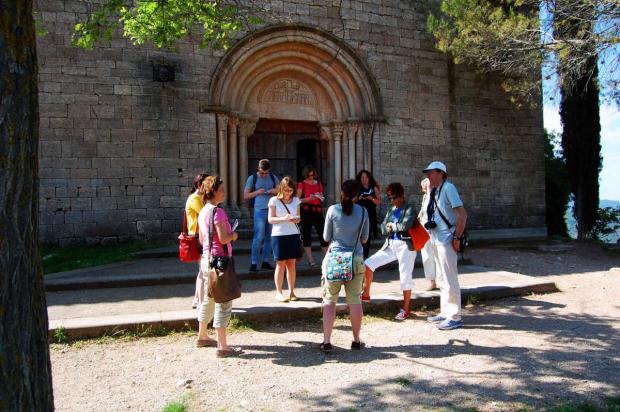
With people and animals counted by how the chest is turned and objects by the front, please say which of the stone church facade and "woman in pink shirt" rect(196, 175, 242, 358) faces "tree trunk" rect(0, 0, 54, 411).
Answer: the stone church facade

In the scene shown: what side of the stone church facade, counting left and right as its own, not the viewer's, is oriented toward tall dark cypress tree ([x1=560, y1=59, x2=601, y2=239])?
left

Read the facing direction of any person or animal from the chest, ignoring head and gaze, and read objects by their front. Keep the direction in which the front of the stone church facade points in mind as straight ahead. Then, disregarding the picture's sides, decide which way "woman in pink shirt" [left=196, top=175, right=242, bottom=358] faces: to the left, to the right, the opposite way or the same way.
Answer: to the left

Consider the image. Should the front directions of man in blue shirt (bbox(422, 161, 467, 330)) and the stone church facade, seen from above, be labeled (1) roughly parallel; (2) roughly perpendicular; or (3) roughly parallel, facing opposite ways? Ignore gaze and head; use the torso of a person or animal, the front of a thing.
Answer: roughly perpendicular

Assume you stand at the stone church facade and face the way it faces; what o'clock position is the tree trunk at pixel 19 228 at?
The tree trunk is roughly at 12 o'clock from the stone church facade.

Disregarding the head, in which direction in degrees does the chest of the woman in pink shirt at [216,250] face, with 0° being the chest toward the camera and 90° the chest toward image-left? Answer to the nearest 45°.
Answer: approximately 270°

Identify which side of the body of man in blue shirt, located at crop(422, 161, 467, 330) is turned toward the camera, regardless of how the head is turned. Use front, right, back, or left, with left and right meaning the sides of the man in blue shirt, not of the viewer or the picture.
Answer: left

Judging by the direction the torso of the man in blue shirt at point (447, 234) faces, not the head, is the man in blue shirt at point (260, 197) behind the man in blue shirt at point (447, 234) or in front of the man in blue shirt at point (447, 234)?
in front

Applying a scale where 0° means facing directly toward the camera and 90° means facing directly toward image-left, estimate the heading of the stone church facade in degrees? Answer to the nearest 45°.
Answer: approximately 0°

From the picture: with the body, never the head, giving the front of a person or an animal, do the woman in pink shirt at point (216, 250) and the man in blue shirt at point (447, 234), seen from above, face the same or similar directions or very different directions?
very different directions

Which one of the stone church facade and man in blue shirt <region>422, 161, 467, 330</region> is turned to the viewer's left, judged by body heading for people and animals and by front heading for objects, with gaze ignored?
the man in blue shirt

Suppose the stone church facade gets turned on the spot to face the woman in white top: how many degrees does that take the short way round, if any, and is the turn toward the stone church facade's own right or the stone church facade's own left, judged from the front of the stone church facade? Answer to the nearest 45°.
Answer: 0° — it already faces them

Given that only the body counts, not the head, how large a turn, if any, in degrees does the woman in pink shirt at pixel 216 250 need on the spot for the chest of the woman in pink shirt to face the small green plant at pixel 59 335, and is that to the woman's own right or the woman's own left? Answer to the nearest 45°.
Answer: approximately 180°

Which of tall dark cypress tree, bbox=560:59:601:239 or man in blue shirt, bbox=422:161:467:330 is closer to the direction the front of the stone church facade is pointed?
the man in blue shirt
